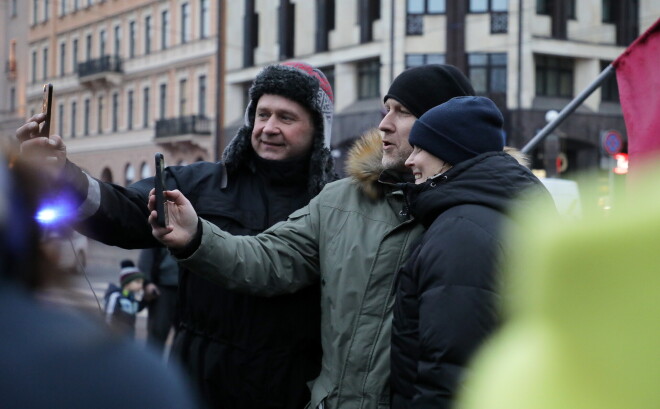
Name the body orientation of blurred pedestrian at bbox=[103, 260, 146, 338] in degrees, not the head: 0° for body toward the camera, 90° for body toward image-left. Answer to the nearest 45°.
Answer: approximately 315°

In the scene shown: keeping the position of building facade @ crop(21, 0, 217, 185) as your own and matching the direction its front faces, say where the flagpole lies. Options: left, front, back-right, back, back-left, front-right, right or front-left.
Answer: front-left

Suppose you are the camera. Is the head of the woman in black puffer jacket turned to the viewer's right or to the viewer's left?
to the viewer's left

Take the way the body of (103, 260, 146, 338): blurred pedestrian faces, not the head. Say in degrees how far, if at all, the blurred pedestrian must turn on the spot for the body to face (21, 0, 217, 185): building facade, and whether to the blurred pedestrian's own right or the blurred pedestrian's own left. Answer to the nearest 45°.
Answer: approximately 135° to the blurred pedestrian's own left

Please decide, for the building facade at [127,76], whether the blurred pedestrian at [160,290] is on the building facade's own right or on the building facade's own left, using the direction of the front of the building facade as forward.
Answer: on the building facade's own left

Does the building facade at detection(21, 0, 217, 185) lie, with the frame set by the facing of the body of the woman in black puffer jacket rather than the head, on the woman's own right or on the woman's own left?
on the woman's own right

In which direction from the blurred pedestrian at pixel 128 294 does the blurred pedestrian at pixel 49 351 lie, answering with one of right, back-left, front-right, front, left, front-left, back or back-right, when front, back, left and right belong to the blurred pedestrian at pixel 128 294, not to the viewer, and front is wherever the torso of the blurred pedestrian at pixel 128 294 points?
front-right

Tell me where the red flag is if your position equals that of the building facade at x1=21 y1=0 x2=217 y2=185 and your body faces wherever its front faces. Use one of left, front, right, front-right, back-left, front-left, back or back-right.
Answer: front-left
